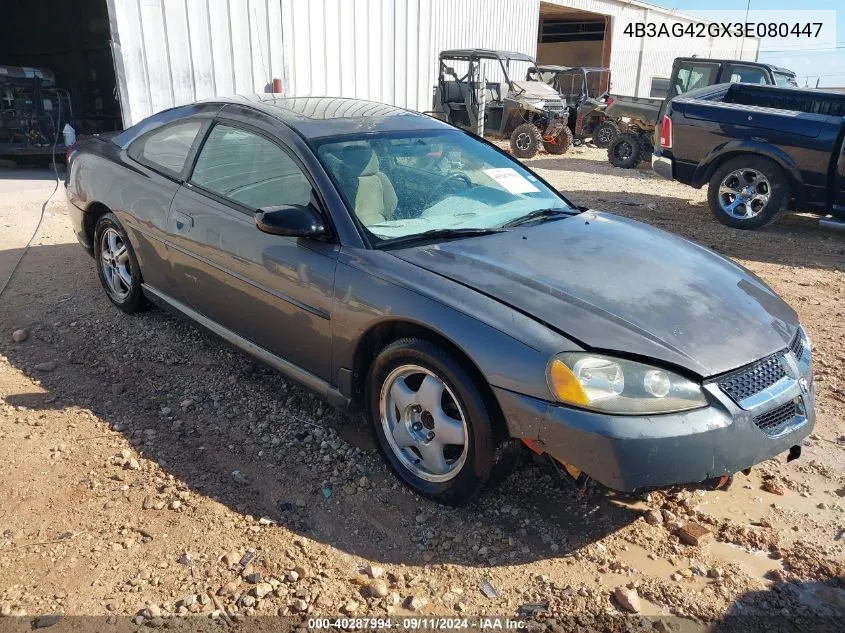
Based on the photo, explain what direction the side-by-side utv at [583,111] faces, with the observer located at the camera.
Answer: facing the viewer and to the right of the viewer

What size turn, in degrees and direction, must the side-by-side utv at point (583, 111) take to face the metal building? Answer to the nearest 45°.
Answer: approximately 90° to its right

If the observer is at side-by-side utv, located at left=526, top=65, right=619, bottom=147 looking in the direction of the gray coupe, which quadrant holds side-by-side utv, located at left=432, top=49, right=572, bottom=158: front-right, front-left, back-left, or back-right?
front-right

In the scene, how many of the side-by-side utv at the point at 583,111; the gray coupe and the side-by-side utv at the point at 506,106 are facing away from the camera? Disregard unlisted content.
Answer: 0

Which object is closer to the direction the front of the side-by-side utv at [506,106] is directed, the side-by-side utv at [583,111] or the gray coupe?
the gray coupe

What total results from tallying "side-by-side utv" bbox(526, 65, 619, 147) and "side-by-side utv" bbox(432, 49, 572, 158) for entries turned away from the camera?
0

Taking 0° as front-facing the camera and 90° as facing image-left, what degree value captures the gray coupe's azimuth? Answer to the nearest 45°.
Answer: approximately 315°

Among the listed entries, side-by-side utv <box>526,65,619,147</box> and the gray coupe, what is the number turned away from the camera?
0

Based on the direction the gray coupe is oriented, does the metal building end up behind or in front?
behind

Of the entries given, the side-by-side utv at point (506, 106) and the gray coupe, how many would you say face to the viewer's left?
0

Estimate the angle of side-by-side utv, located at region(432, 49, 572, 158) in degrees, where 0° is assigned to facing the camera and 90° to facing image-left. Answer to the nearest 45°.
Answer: approximately 315°

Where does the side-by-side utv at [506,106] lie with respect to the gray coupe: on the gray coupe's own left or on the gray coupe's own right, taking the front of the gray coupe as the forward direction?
on the gray coupe's own left

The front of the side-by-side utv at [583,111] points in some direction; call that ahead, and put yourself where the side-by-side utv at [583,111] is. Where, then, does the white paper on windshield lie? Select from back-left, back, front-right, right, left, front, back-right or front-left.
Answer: front-right

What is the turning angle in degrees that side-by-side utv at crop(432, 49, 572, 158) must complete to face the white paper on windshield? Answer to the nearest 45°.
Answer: approximately 45° to its right

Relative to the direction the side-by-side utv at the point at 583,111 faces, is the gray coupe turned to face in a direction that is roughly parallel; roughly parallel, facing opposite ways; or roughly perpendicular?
roughly parallel
